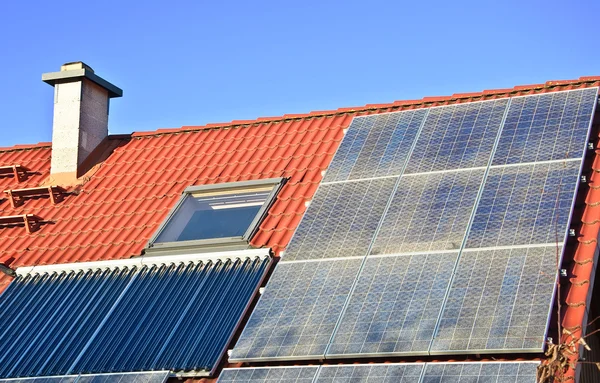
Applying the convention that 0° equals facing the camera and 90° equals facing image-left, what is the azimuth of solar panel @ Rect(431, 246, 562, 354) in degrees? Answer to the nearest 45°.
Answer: approximately 45°

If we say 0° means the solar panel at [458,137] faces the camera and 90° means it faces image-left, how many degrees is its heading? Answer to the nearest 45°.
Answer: approximately 45°

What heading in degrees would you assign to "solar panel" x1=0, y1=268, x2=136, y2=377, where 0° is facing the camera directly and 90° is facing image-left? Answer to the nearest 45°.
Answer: approximately 45°

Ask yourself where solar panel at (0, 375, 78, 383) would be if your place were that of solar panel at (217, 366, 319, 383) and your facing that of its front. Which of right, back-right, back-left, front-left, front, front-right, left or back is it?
right

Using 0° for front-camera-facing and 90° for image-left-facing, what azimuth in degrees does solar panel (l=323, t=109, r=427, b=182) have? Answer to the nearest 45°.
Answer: approximately 45°

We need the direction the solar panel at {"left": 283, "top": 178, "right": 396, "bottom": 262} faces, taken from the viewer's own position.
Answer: facing the viewer and to the left of the viewer

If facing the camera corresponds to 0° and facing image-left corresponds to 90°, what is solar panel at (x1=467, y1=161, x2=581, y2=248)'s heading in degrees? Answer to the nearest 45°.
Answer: approximately 45°

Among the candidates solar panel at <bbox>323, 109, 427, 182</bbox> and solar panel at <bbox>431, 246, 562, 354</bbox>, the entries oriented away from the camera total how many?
0

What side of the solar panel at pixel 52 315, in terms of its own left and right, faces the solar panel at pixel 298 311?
left
